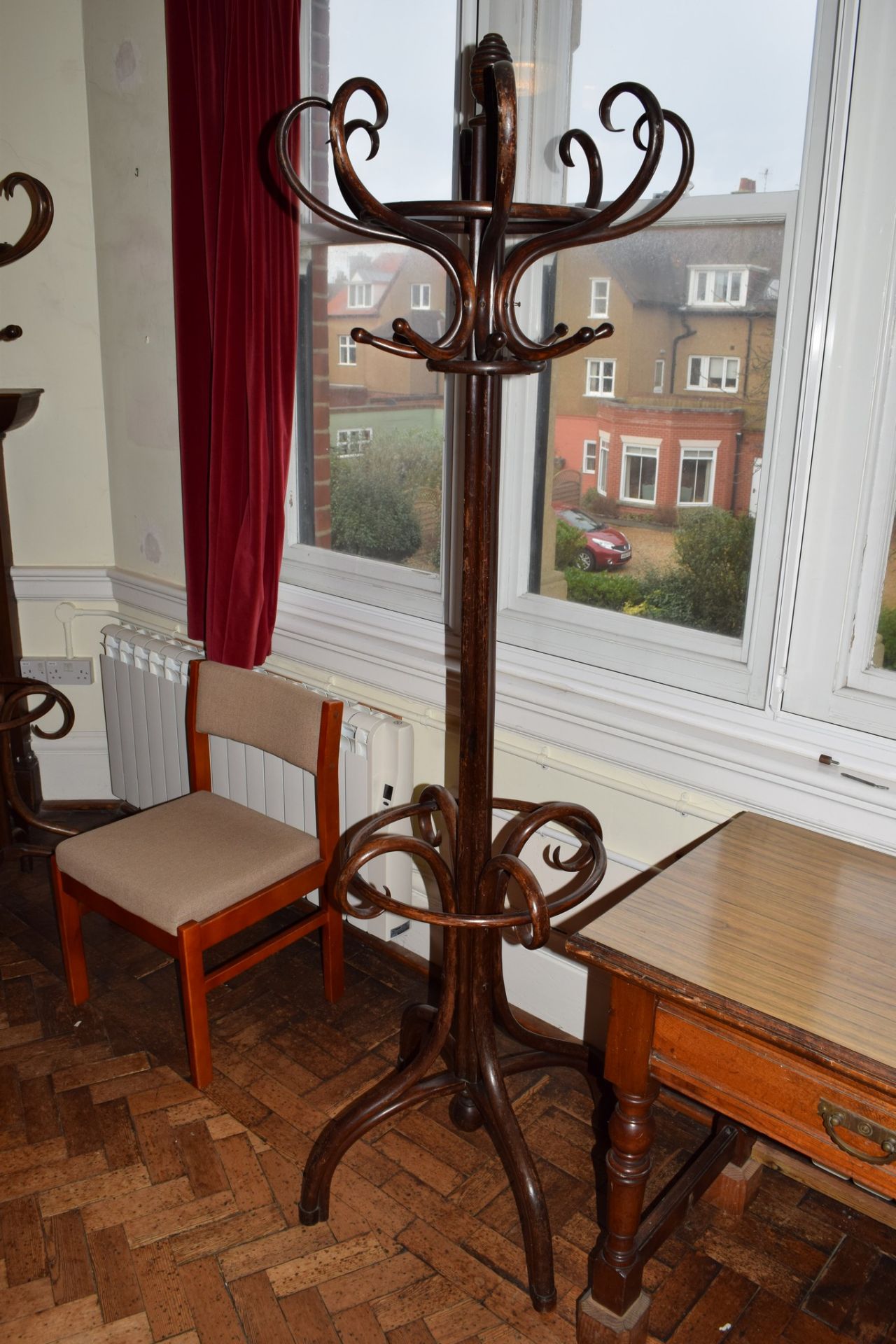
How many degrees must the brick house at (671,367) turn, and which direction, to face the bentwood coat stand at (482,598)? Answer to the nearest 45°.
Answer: approximately 45° to its right

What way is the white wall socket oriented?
toward the camera

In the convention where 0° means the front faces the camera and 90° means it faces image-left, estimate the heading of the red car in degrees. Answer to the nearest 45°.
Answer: approximately 315°

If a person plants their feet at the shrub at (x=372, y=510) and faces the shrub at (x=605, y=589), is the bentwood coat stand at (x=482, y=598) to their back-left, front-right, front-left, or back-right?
front-right

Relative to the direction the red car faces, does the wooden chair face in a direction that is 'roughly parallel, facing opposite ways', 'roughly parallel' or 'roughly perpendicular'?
roughly perpendicular

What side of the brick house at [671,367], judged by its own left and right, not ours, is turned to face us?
front

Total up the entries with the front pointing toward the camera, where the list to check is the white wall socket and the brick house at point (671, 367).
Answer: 2

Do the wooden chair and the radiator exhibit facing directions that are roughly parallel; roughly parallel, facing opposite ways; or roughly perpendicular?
roughly parallel
